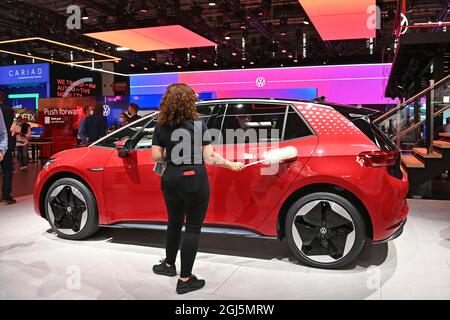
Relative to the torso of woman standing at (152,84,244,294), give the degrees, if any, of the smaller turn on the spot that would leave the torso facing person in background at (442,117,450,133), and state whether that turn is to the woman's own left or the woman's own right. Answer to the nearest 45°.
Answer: approximately 45° to the woman's own right

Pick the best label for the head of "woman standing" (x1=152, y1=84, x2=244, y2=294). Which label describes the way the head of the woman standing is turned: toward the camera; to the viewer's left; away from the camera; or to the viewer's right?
away from the camera

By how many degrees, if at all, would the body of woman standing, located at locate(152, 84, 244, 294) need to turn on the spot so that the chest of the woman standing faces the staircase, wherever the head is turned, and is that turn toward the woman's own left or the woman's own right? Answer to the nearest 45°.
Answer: approximately 45° to the woman's own right

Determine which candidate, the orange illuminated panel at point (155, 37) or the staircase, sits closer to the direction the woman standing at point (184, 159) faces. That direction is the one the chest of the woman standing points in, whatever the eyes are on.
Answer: the orange illuminated panel

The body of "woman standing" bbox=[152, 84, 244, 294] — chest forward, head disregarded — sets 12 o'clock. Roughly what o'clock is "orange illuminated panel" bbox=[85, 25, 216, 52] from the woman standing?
The orange illuminated panel is roughly at 12 o'clock from the woman standing.

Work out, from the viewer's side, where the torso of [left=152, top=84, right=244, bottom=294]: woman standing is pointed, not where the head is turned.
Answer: away from the camera
